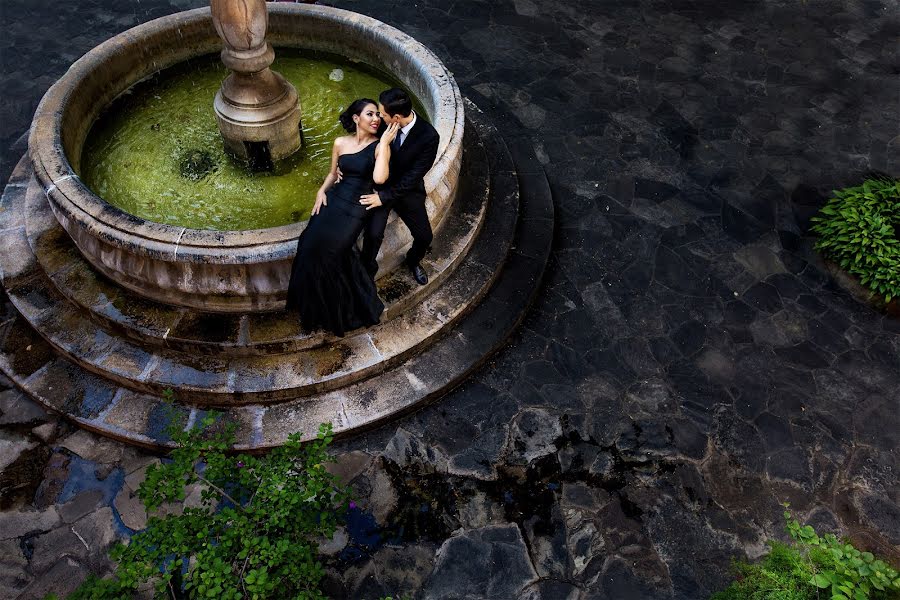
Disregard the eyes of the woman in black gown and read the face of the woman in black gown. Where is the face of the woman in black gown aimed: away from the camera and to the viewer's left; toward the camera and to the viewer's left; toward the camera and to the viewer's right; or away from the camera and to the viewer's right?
toward the camera and to the viewer's right

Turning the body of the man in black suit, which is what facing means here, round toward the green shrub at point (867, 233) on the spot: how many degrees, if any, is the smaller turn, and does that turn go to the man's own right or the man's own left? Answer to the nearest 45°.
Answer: approximately 135° to the man's own left

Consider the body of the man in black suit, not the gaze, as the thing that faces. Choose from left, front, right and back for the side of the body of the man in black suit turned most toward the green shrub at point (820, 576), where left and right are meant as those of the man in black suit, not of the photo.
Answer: left

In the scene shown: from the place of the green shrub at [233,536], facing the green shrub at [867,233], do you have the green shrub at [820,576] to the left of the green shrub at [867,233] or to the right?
right

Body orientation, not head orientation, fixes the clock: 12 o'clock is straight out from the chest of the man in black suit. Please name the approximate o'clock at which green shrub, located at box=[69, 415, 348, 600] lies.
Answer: The green shrub is roughly at 11 o'clock from the man in black suit.

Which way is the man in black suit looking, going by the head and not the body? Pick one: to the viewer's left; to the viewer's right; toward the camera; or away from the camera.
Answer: to the viewer's left

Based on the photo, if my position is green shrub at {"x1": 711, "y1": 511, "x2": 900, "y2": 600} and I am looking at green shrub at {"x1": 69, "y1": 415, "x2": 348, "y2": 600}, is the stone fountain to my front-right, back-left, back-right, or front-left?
front-right
